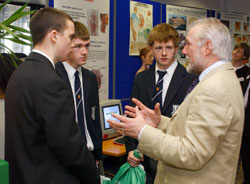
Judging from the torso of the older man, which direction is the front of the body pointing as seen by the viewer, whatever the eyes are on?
to the viewer's left

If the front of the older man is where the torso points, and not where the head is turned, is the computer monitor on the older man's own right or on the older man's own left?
on the older man's own right

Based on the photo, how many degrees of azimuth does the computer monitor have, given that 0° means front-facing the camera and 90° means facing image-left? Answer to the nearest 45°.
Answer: approximately 315°

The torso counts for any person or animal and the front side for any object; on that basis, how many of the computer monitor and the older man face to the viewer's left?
1

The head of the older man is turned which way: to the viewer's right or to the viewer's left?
to the viewer's left
